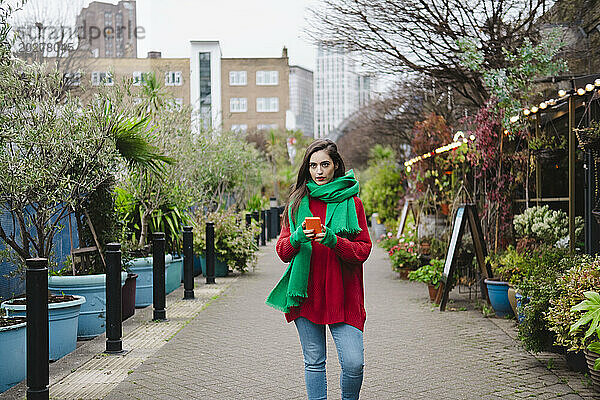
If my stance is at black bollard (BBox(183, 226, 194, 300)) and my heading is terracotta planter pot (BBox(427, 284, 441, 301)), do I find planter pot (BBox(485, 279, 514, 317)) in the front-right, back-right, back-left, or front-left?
front-right

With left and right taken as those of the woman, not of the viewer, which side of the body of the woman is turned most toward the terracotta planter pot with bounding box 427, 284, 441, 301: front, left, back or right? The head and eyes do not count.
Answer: back

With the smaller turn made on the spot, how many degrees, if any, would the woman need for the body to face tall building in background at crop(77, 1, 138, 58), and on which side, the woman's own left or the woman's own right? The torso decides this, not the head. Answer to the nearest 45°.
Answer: approximately 180°

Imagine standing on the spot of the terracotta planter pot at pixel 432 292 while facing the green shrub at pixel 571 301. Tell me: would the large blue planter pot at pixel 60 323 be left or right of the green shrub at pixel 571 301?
right

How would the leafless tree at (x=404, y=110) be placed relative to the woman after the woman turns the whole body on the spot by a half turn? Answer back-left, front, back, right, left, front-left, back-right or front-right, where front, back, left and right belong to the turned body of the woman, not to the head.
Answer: front

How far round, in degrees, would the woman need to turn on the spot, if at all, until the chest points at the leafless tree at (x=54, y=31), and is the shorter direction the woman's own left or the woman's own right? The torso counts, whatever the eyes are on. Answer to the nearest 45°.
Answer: approximately 135° to the woman's own right

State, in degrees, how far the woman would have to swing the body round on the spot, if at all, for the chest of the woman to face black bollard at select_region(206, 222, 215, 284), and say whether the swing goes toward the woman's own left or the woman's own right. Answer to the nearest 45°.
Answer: approximately 180°

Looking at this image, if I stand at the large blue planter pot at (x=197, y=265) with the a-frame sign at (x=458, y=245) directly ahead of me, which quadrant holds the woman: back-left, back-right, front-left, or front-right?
front-right

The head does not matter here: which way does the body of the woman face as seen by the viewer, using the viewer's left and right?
facing the viewer

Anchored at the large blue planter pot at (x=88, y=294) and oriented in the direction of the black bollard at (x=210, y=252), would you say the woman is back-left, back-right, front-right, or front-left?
back-right

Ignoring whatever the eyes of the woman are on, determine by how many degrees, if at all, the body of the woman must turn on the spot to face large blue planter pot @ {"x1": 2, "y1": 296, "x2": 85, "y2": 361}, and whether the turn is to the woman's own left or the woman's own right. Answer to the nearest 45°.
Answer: approximately 135° to the woman's own right

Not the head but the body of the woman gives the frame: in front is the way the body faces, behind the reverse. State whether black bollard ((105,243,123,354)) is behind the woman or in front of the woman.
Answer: behind

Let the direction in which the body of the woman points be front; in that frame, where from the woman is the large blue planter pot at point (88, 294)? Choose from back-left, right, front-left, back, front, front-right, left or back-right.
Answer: back-right

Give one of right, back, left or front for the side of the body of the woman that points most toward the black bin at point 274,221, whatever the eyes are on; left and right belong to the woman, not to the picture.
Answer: back

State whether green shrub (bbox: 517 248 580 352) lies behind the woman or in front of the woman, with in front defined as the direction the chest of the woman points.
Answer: behind
